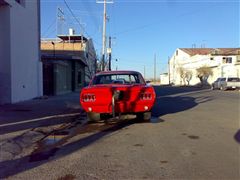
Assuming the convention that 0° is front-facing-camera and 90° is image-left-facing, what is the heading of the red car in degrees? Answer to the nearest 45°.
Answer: approximately 180°
